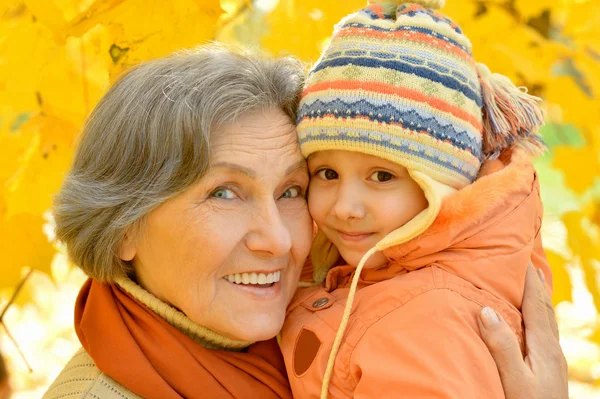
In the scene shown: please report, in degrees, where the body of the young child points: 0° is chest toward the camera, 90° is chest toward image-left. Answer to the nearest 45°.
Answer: approximately 45°

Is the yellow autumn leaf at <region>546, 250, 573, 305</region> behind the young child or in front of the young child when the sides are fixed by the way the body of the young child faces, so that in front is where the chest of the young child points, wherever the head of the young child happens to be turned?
behind

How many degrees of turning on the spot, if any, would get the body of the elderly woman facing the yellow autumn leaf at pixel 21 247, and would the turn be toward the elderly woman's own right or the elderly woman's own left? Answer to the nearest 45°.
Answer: approximately 180°

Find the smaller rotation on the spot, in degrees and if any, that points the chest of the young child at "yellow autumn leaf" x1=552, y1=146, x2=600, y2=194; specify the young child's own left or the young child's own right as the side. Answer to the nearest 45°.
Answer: approximately 180°

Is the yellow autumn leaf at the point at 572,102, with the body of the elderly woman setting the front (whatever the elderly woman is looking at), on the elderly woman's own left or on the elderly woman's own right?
on the elderly woman's own left

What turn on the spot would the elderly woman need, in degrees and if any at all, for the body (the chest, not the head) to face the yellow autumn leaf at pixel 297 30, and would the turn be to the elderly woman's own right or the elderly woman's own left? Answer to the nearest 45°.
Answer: approximately 135° to the elderly woman's own left

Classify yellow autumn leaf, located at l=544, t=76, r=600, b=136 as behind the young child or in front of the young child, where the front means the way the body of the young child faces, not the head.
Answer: behind
